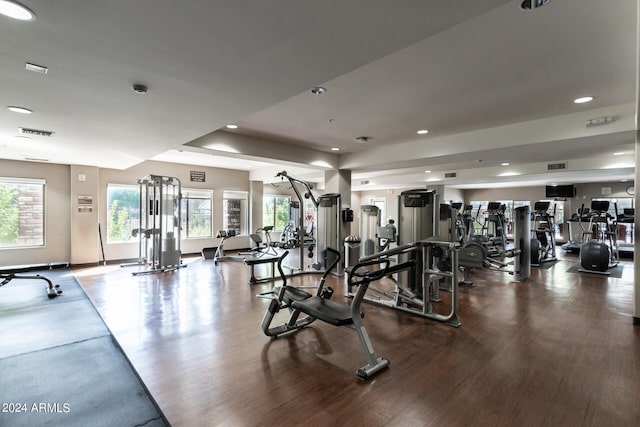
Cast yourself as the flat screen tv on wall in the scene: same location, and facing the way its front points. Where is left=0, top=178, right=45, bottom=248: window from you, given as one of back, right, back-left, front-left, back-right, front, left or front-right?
front-right

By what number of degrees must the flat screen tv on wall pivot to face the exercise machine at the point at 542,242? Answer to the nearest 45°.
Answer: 0° — it already faces it

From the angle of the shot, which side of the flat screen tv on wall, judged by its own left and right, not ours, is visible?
front

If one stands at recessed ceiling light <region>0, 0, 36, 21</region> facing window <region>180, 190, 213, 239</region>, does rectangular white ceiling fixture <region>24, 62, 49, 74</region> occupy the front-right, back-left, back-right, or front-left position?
front-left

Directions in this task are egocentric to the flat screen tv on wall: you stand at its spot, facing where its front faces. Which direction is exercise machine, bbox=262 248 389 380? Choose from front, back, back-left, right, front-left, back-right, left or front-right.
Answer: front

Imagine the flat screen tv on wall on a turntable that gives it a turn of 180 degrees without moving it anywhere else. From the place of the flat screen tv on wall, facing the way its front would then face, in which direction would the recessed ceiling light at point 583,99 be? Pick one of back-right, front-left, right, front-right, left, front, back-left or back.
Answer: back

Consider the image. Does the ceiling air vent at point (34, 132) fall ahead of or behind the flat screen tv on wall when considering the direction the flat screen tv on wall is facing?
ahead

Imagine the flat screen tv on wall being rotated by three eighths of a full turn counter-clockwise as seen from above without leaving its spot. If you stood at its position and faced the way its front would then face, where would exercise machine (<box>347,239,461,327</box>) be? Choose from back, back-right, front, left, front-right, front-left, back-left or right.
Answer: back-right

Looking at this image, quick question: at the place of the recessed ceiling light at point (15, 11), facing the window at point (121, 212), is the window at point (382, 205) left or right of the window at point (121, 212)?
right

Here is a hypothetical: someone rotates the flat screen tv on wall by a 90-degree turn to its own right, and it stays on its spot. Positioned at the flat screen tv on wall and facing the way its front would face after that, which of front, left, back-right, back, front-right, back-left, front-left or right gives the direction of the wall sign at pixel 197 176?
front-left

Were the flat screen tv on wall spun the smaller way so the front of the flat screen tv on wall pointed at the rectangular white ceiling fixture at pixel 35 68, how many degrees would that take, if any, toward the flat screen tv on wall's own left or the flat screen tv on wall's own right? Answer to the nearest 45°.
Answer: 0° — it already faces it

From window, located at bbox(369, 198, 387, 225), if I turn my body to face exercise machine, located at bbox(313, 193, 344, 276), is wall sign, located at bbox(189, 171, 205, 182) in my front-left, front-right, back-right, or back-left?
front-right

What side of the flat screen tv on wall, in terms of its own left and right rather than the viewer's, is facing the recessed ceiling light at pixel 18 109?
front

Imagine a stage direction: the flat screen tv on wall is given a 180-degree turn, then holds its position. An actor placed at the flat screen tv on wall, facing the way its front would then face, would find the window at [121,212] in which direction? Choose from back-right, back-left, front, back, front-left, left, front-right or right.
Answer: back-left

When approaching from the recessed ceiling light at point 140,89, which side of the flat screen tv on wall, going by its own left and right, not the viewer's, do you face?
front

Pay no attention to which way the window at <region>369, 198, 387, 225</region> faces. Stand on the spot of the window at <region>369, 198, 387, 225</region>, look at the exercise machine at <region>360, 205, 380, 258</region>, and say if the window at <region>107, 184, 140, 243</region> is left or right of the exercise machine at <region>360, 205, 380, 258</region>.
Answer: right
